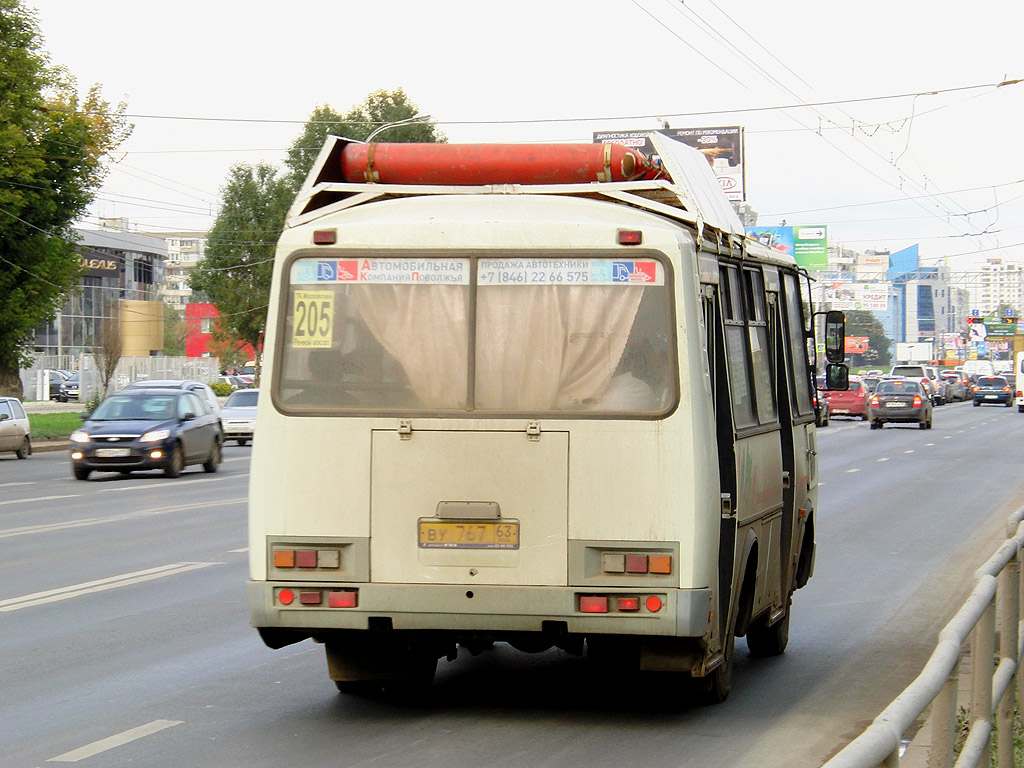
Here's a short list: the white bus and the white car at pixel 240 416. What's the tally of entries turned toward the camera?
1

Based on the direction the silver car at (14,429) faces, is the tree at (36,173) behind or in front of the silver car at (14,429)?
behind

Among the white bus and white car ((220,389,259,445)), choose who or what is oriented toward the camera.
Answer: the white car

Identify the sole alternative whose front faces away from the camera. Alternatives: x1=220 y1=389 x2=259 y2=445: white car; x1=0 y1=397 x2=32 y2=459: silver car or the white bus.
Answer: the white bus

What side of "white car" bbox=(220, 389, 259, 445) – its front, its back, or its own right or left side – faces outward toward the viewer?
front

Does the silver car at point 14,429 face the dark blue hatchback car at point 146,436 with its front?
no

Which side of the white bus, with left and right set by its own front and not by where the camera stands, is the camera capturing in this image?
back

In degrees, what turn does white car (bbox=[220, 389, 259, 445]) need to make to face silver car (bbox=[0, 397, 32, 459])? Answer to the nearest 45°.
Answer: approximately 45° to its right

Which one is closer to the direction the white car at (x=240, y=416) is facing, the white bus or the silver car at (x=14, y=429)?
the white bus

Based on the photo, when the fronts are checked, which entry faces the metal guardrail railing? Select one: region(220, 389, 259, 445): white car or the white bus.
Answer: the white car

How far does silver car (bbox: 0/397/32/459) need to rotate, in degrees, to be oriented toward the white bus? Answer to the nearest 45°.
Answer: approximately 45° to its left

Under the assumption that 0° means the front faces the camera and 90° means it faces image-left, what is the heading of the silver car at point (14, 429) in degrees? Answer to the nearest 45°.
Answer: approximately 45°

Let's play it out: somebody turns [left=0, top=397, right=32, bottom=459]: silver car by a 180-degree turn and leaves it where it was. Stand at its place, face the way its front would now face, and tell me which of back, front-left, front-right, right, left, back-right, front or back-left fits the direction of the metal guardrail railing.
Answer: back-right

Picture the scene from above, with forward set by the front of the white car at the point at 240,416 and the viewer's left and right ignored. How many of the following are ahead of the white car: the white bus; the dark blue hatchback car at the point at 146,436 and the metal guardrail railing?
3

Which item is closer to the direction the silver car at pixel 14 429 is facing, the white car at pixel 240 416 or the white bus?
the white bus

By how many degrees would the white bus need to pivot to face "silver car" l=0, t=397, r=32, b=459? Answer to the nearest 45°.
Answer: approximately 45° to its left

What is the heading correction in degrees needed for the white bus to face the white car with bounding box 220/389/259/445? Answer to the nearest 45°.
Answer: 0° — it already faces it
